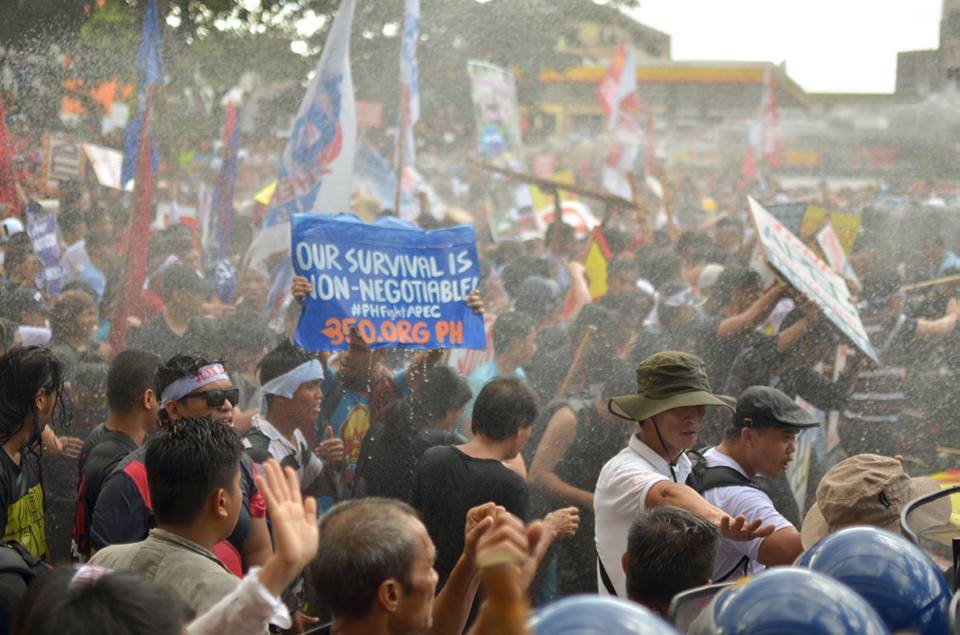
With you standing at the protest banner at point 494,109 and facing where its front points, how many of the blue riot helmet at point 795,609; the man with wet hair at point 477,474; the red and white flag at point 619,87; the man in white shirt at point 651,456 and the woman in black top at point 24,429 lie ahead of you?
4

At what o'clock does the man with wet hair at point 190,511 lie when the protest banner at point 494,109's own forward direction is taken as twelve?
The man with wet hair is roughly at 12 o'clock from the protest banner.

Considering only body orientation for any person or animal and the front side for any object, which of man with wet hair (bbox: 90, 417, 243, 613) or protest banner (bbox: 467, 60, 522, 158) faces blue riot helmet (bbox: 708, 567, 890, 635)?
the protest banner

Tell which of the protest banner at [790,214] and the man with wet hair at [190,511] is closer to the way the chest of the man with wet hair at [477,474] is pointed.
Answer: the protest banner

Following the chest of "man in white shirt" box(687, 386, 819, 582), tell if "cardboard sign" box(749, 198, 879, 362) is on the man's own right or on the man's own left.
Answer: on the man's own left

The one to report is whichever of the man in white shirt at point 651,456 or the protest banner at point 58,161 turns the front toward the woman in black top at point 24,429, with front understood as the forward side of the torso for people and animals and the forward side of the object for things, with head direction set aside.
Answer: the protest banner
